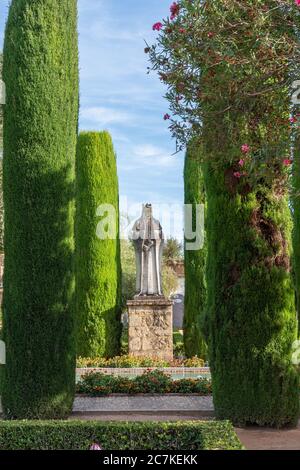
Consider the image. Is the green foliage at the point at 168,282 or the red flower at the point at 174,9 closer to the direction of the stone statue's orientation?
the red flower

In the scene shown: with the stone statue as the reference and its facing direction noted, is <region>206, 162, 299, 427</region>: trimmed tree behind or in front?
in front

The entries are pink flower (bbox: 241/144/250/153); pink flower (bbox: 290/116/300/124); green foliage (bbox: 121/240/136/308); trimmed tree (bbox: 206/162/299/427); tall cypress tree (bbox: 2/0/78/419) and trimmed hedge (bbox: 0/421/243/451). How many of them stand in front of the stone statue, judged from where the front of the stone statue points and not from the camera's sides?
5

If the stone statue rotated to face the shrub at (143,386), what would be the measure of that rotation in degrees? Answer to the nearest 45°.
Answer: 0° — it already faces it

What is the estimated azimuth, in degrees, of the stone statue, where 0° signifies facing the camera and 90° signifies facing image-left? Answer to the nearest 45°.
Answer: approximately 0°

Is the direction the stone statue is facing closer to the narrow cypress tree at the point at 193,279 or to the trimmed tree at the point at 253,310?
the trimmed tree
